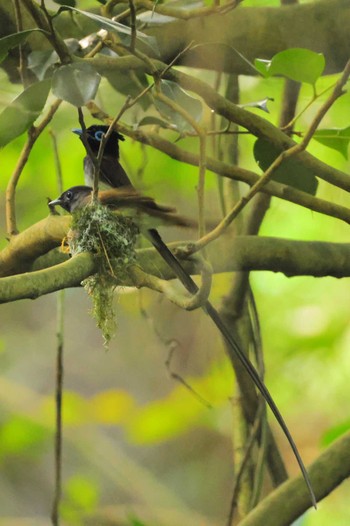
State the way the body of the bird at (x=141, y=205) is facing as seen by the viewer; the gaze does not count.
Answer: to the viewer's left

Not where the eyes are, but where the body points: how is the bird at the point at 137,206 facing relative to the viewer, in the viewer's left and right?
facing to the left of the viewer

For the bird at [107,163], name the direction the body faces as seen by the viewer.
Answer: to the viewer's left

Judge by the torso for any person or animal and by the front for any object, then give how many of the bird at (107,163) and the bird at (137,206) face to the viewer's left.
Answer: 2
